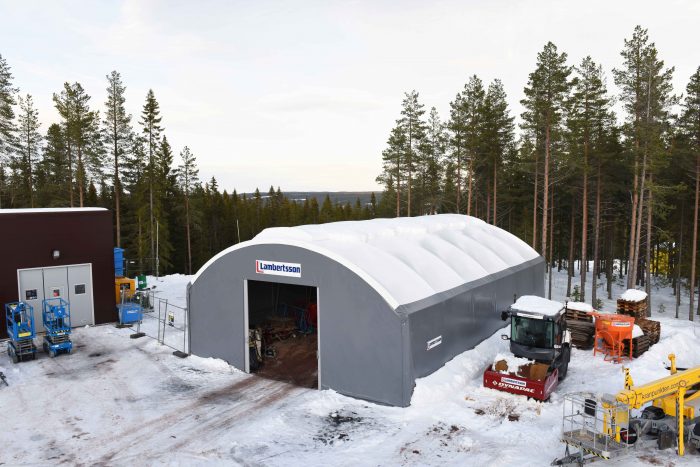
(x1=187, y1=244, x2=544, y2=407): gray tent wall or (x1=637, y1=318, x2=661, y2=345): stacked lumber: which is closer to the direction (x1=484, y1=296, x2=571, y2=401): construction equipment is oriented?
the gray tent wall

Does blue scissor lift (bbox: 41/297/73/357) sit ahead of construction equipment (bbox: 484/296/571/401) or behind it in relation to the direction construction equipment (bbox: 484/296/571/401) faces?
ahead

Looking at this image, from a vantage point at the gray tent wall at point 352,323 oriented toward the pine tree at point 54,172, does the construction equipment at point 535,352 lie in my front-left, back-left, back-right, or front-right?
back-right

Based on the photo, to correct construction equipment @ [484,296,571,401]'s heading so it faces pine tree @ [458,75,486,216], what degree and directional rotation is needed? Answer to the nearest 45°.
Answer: approximately 135° to its right

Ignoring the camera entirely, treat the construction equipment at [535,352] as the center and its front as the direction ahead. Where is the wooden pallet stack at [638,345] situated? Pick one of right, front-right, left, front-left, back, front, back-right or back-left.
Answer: back

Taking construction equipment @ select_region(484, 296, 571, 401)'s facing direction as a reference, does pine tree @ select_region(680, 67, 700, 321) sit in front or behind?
behind

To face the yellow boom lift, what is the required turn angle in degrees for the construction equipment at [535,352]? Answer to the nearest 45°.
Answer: approximately 90° to its left

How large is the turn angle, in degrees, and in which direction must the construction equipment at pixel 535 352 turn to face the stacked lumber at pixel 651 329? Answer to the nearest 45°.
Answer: approximately 180°

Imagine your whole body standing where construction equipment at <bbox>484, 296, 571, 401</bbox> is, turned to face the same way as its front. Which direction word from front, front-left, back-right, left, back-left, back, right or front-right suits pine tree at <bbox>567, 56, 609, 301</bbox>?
back-right

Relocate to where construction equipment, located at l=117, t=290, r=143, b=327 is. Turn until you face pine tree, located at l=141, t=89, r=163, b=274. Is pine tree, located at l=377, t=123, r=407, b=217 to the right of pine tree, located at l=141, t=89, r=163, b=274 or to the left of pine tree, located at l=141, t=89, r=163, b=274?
right

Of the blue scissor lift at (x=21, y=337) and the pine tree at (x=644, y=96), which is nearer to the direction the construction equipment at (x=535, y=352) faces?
the blue scissor lift
